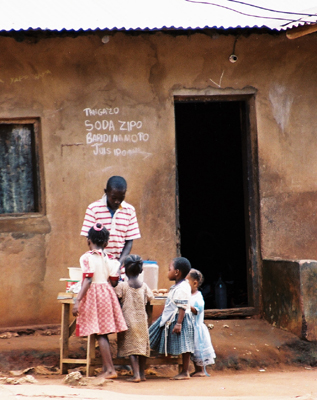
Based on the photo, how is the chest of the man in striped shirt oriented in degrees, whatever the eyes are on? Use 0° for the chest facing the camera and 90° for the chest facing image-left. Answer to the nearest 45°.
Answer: approximately 0°

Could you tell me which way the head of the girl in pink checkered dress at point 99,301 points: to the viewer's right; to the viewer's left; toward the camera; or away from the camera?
away from the camera

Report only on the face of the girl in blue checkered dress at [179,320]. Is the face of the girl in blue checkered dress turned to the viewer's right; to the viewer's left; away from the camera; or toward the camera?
to the viewer's left

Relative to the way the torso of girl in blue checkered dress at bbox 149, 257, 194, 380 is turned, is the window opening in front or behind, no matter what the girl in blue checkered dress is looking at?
in front

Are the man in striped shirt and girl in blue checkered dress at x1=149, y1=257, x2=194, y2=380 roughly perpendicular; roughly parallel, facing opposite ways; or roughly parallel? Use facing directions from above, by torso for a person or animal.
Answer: roughly perpendicular

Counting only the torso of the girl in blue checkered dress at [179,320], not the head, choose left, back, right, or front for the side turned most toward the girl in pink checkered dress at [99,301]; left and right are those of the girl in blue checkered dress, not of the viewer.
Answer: front

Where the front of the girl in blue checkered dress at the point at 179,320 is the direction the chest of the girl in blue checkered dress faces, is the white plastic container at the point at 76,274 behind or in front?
in front
